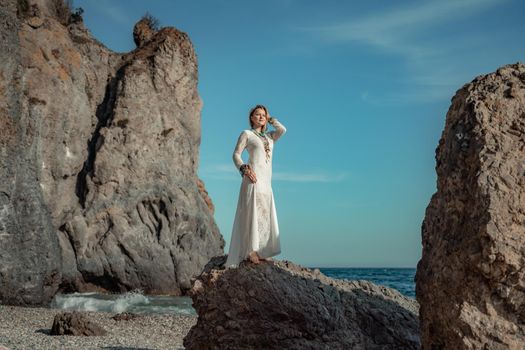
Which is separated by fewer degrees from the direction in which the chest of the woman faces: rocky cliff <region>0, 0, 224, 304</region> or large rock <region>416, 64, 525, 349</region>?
the large rock

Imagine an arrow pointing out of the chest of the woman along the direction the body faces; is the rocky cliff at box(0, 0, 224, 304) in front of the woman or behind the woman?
behind

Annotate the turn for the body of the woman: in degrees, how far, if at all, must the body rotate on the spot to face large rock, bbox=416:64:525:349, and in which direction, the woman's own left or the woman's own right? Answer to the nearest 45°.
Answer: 0° — they already face it

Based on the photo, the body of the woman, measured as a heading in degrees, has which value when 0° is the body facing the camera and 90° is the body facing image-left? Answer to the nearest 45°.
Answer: approximately 315°
